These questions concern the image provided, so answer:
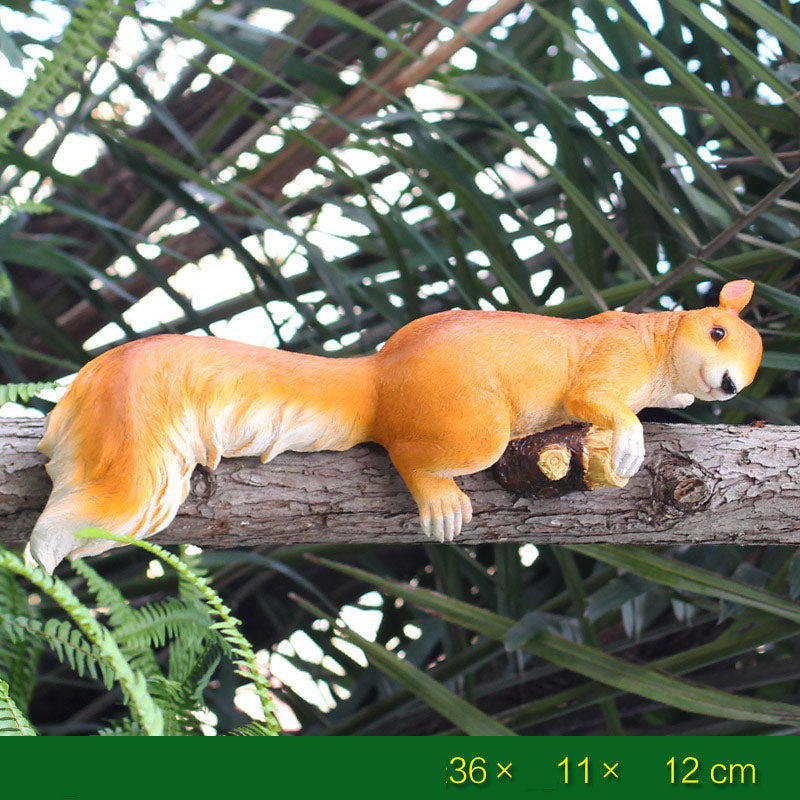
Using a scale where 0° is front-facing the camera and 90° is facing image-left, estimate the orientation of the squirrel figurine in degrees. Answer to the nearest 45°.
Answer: approximately 270°

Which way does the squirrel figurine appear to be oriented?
to the viewer's right
